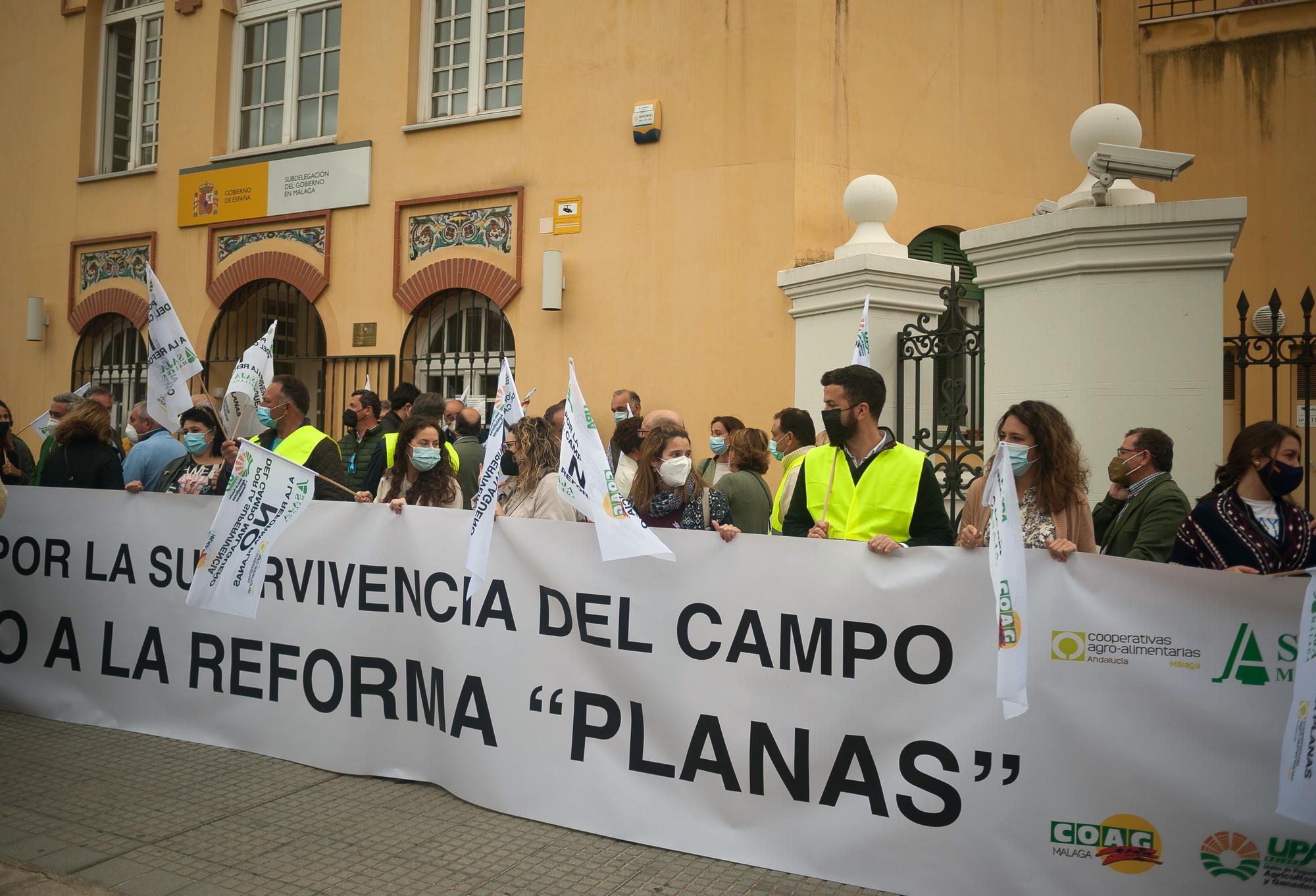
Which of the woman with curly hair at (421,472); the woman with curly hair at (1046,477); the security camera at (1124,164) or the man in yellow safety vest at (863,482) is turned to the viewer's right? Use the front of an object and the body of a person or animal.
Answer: the security camera

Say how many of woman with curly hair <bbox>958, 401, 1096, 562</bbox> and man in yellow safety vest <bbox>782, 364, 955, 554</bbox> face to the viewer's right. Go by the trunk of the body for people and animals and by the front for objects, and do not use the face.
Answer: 0

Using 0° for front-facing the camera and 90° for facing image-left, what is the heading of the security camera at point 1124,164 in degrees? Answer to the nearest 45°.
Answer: approximately 270°

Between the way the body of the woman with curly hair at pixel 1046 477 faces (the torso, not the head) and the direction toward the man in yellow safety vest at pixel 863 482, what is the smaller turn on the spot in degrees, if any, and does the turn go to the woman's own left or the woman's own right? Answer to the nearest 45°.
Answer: approximately 45° to the woman's own right

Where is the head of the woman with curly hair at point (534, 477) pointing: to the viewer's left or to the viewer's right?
to the viewer's left

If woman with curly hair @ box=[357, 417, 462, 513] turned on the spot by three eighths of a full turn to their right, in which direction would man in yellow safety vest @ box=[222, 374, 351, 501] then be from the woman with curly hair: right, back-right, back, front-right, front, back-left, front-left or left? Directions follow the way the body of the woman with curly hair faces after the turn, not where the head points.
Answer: front

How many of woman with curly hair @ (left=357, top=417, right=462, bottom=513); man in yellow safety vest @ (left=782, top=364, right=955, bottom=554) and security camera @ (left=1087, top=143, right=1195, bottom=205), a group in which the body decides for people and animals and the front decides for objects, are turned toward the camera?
2

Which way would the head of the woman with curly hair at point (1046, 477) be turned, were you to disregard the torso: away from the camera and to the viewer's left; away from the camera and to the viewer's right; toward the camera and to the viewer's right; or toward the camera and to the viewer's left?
toward the camera and to the viewer's left

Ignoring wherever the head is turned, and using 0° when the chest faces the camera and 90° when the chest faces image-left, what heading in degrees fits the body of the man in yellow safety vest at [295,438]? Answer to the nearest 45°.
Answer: approximately 45°

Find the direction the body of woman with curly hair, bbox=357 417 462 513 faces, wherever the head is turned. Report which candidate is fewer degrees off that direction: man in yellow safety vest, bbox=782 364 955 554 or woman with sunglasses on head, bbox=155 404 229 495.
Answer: the man in yellow safety vest

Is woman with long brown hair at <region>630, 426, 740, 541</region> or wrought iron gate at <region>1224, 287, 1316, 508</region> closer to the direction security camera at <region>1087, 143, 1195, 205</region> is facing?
the wrought iron gate

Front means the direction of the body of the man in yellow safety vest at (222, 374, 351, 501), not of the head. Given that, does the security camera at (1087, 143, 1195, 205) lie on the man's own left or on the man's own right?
on the man's own left

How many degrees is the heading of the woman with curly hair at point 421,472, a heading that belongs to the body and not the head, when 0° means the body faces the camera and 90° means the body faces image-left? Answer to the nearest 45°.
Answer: approximately 0°
